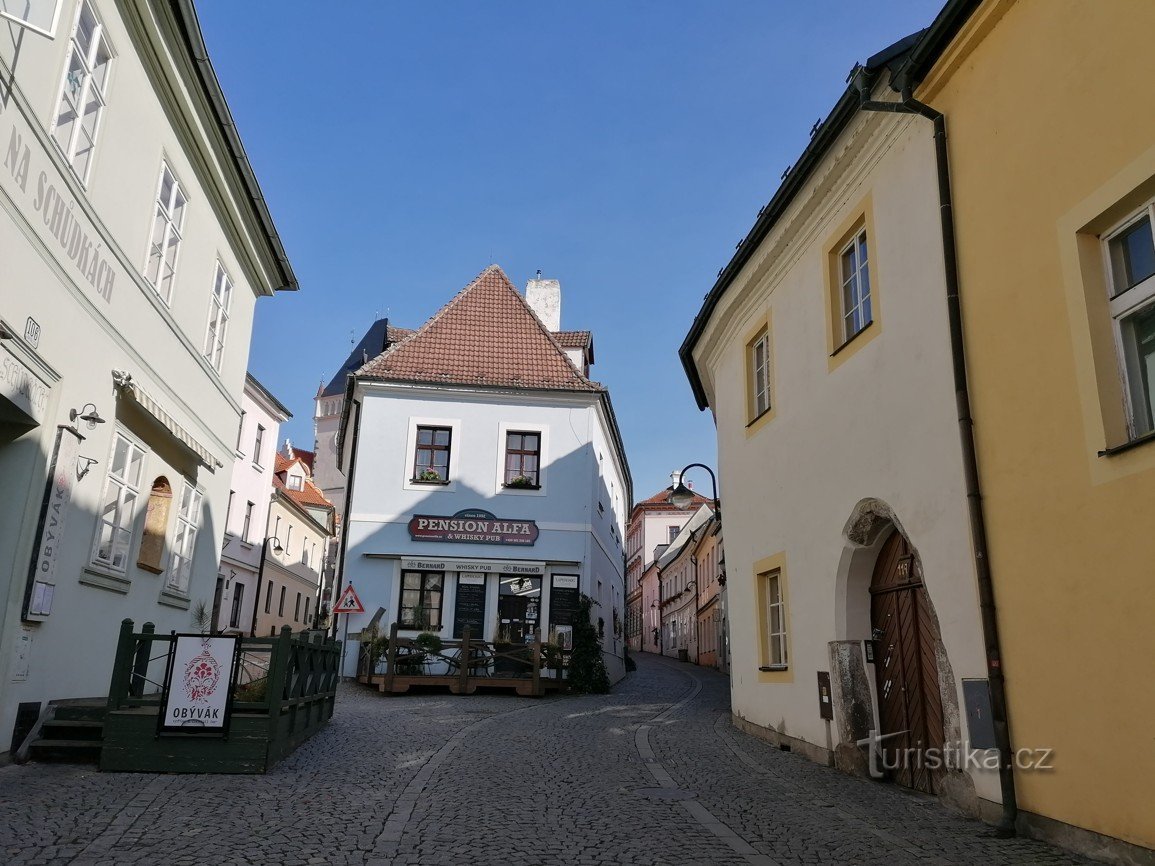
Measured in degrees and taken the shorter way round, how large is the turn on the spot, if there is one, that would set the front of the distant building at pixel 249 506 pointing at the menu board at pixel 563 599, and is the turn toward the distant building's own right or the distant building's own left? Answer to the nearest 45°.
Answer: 0° — it already faces it

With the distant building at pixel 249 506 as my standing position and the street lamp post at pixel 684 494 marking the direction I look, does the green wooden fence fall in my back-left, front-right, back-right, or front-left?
front-right

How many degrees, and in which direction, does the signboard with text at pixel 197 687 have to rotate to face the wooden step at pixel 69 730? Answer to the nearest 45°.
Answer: approximately 135° to its right

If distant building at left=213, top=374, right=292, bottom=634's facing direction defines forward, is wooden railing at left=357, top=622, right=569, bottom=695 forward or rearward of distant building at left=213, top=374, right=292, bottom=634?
forward

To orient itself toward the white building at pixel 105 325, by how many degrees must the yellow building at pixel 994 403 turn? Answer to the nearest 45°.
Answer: approximately 45° to its right

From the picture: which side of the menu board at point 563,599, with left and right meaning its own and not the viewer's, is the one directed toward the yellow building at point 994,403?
front

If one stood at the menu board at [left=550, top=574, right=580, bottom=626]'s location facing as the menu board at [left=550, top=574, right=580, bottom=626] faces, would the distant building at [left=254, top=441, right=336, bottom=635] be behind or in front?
behind

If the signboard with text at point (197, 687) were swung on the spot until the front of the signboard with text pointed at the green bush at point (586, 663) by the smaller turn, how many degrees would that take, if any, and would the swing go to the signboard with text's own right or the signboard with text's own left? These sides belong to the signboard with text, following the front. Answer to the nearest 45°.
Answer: approximately 135° to the signboard with text's own left

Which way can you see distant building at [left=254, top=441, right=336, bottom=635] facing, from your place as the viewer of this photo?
facing the viewer and to the right of the viewer

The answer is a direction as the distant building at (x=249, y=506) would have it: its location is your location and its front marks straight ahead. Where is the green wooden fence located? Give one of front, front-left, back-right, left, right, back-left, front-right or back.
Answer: front-right

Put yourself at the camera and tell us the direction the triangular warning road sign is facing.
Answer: facing the viewer

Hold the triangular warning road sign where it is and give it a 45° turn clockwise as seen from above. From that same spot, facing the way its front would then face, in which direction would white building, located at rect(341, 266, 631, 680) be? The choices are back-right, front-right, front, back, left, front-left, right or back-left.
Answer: back

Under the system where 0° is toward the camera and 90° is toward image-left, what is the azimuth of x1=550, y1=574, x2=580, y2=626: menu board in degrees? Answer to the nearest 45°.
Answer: approximately 0°

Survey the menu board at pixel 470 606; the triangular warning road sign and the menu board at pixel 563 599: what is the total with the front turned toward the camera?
3

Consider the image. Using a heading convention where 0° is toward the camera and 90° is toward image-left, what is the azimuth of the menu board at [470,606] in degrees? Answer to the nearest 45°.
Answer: approximately 0°

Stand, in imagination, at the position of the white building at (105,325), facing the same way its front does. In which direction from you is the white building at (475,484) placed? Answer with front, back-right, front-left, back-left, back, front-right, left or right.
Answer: left

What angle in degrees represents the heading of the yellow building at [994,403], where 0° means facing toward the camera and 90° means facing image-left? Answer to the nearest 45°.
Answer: approximately 45°
